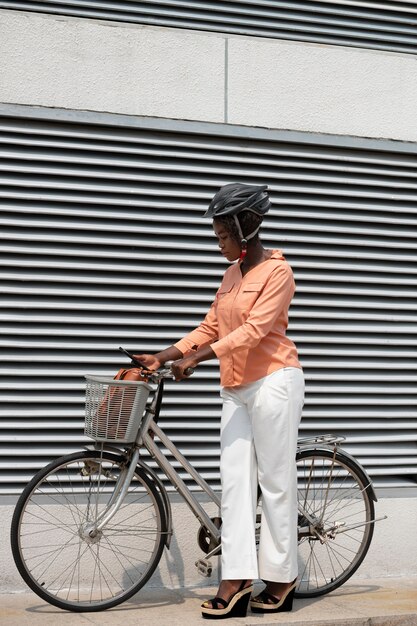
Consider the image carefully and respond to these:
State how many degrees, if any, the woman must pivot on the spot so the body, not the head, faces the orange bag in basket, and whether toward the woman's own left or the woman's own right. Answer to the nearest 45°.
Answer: approximately 45° to the woman's own right

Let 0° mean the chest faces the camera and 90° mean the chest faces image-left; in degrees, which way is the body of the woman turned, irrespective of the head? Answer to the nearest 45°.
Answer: approximately 45°

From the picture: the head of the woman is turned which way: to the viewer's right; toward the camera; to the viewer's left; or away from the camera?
to the viewer's left
